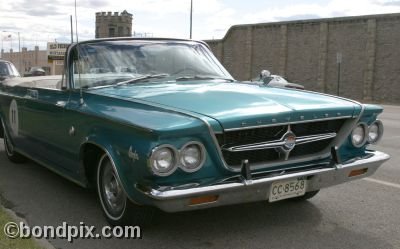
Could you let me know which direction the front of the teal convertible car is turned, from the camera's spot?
facing the viewer and to the right of the viewer
